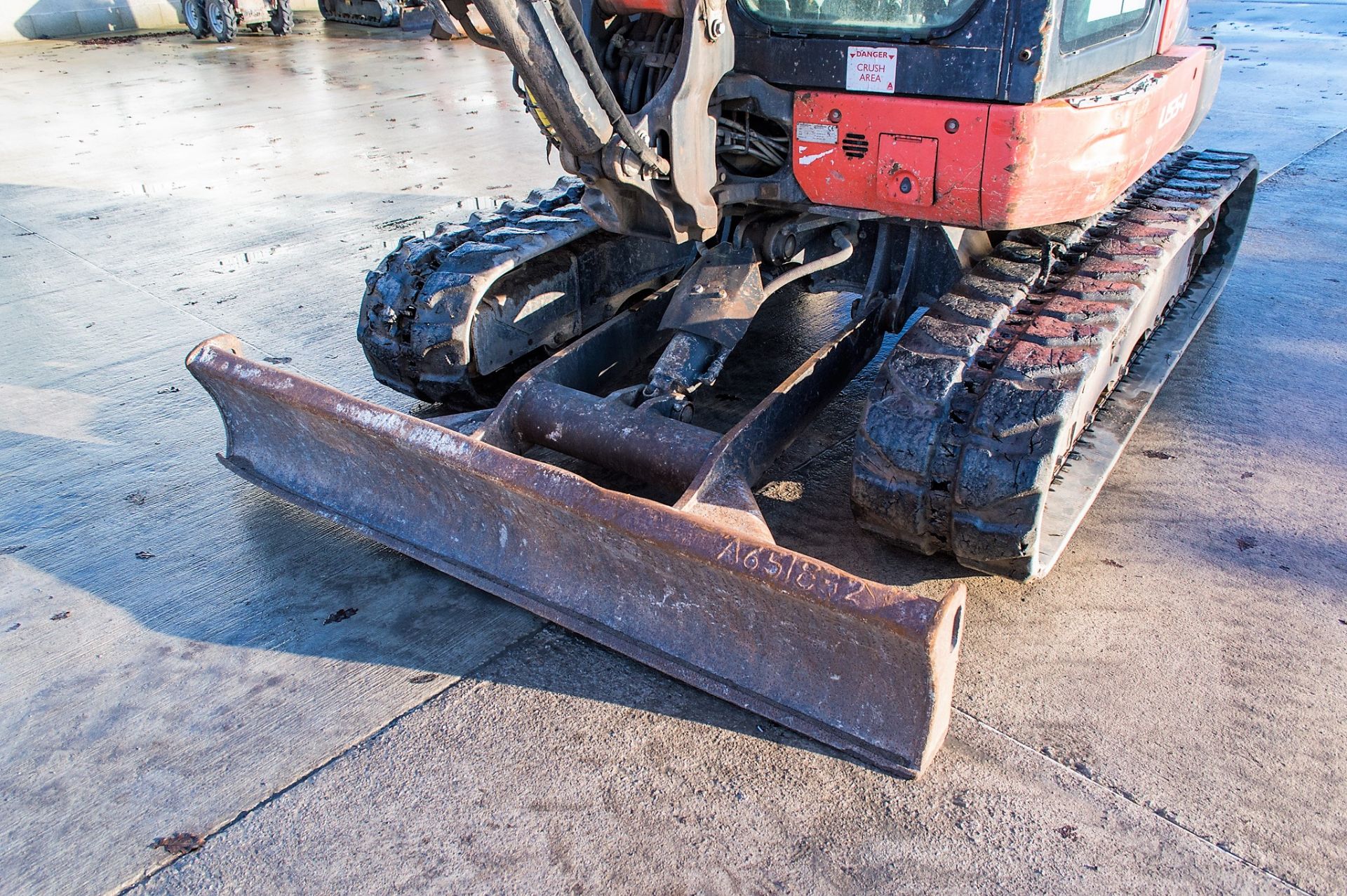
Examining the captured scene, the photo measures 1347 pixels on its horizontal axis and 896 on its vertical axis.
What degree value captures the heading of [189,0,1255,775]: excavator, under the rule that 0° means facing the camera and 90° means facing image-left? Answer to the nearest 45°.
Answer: approximately 45°
